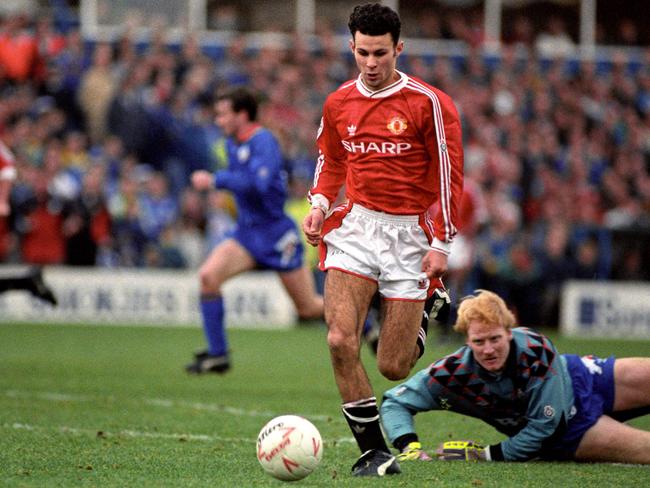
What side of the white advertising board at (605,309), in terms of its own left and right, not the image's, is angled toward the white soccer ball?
front

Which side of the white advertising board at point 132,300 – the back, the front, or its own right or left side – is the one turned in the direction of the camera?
front

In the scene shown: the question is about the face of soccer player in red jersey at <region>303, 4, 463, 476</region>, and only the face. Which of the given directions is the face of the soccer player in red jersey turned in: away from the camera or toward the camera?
toward the camera

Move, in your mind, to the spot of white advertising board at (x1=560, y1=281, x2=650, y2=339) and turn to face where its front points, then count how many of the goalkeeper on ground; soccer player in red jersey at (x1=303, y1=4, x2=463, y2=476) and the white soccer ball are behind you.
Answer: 0

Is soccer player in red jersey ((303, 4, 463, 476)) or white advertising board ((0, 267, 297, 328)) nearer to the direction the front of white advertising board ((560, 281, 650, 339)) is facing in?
the soccer player in red jersey

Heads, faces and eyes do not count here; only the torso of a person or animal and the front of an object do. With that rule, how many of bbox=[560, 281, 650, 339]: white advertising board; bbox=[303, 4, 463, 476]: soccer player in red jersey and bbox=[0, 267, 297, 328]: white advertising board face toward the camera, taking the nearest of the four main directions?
3

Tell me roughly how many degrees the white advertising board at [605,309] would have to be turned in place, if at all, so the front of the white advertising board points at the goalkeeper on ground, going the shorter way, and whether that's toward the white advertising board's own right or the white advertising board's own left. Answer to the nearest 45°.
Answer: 0° — it already faces them

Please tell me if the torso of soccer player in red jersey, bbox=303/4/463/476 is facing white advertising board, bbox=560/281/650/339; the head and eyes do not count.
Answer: no

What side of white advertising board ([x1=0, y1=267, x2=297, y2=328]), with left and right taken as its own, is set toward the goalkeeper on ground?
front

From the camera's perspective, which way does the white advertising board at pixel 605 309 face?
toward the camera

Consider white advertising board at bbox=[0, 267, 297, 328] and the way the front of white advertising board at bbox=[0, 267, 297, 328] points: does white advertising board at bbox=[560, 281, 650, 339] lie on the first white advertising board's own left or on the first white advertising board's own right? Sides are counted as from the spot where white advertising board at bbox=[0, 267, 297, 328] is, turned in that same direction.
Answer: on the first white advertising board's own left

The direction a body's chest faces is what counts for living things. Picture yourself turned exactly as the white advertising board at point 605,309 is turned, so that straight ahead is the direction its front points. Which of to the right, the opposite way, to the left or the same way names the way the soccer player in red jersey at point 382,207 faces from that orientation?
the same way

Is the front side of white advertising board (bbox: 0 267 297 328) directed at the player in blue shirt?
yes

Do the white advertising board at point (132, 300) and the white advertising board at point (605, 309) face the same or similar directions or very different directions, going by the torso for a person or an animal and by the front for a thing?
same or similar directions
